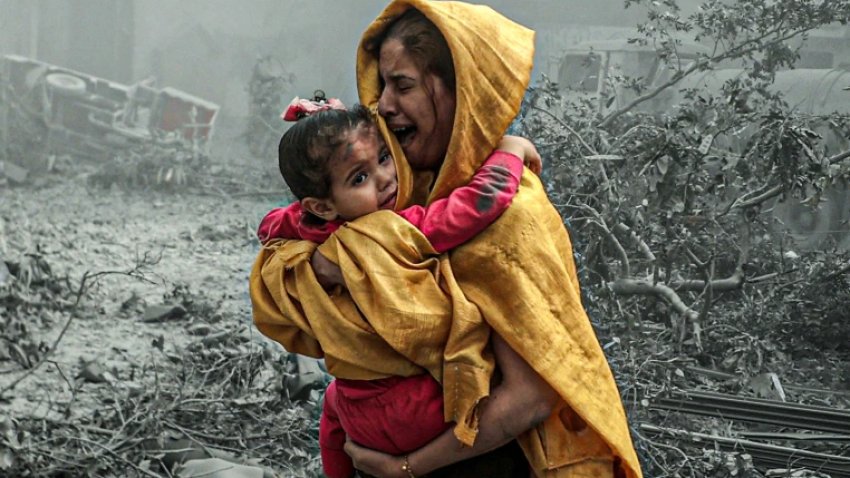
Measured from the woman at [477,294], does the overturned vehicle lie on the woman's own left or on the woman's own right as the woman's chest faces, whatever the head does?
on the woman's own right
